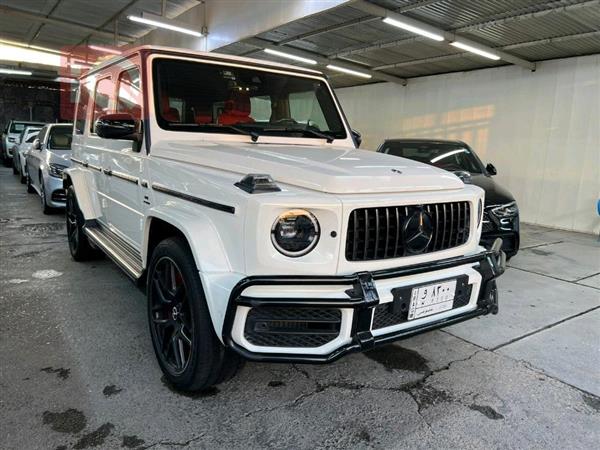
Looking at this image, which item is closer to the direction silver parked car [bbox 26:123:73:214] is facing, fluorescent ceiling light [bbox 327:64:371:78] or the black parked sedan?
the black parked sedan

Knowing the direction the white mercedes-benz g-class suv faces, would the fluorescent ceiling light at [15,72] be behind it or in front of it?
behind

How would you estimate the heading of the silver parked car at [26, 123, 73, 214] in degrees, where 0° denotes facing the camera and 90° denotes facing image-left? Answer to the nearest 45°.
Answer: approximately 315°

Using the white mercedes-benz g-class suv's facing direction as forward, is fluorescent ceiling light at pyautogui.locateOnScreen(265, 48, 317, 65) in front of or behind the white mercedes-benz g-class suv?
behind

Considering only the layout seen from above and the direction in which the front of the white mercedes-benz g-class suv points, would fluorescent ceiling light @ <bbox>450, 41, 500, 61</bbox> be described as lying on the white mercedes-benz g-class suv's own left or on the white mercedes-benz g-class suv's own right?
on the white mercedes-benz g-class suv's own left

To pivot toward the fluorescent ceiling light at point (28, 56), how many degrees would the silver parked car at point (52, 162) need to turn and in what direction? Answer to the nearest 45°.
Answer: approximately 135° to its left

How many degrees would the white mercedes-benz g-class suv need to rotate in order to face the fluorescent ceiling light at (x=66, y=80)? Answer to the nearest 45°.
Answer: approximately 180°
